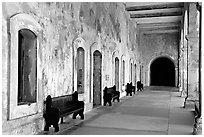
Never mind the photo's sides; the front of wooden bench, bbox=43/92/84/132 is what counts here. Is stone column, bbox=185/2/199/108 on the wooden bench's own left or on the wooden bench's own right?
on the wooden bench's own left

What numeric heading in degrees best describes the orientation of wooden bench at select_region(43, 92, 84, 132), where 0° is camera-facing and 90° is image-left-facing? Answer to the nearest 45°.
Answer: approximately 315°
